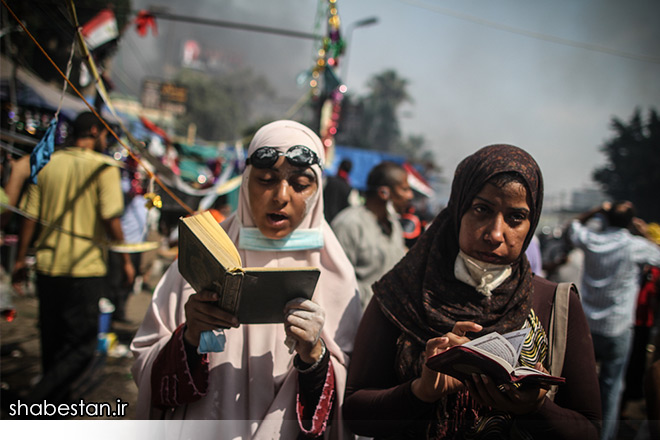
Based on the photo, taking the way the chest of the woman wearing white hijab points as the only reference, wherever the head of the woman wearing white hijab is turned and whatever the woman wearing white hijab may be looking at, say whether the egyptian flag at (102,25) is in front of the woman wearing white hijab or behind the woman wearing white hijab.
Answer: behind

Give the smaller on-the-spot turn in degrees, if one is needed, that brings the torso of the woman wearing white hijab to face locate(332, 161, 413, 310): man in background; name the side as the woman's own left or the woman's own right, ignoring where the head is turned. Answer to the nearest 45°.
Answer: approximately 135° to the woman's own left

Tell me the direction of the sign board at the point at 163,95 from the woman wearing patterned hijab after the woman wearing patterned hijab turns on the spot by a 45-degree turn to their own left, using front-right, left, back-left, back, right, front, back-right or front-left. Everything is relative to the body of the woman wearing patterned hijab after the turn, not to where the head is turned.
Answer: back

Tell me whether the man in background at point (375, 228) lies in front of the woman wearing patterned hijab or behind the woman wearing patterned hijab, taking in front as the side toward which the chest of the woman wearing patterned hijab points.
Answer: behind

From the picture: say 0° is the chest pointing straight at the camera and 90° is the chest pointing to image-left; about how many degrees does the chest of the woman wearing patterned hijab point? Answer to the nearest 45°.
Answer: approximately 0°

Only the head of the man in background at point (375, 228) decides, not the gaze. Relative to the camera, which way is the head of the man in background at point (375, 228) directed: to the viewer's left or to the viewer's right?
to the viewer's right

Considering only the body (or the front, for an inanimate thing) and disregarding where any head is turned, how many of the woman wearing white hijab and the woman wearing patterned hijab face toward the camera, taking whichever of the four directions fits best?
2

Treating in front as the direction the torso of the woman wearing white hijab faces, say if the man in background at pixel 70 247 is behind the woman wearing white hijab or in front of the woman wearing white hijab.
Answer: behind

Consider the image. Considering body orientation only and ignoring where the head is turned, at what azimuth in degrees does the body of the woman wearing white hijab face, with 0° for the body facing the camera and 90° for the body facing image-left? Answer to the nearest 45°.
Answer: approximately 0°
